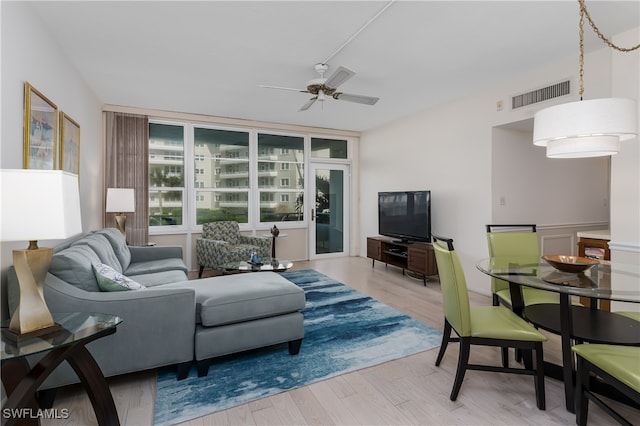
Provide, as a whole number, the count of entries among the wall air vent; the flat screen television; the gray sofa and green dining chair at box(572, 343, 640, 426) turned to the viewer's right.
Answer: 1

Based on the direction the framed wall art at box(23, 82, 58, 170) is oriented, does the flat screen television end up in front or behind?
in front

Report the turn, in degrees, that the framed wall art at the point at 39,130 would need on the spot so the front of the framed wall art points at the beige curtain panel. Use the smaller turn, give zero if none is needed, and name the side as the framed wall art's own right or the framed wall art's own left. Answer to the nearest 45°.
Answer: approximately 90° to the framed wall art's own left

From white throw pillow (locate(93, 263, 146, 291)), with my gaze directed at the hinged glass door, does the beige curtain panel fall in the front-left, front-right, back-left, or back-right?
front-left

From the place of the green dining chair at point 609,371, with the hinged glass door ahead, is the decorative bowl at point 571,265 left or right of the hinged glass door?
right

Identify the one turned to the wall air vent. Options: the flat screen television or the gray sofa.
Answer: the gray sofa

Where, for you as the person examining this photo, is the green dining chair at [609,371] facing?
facing away from the viewer and to the left of the viewer

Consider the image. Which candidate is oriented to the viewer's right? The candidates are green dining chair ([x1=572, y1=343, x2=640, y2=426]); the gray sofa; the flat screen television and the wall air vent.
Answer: the gray sofa

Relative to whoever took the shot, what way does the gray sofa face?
facing to the right of the viewer

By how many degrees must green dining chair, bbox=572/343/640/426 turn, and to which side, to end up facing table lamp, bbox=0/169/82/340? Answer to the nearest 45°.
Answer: approximately 90° to its left

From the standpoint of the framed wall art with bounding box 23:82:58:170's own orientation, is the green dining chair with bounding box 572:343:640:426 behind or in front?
in front

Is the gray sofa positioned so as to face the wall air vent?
yes

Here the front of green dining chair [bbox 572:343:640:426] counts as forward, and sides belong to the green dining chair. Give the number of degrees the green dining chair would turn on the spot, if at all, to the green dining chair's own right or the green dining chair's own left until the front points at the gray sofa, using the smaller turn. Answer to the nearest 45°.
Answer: approximately 90° to the green dining chair's own left

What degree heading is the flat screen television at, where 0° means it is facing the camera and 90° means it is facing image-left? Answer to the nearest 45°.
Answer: approximately 45°

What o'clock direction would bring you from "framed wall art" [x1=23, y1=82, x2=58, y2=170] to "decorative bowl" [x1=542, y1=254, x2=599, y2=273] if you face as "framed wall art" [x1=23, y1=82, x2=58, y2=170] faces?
The decorative bowl is roughly at 12 o'clock from the framed wall art.

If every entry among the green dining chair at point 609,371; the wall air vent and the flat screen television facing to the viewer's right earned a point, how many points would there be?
0

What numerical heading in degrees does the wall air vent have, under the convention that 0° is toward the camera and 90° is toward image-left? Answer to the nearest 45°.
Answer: approximately 45°

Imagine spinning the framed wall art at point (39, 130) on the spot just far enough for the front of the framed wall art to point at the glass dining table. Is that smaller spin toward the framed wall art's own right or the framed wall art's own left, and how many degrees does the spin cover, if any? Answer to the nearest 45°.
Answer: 0° — it already faces it
